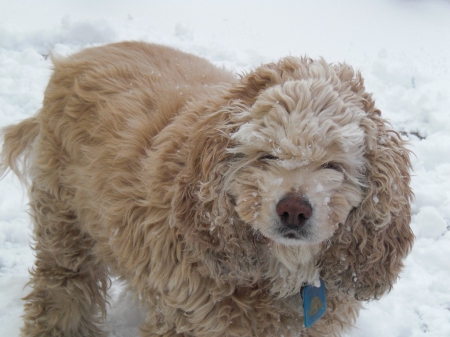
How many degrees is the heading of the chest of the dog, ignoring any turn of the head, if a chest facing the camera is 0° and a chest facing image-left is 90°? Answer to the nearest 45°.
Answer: approximately 315°
